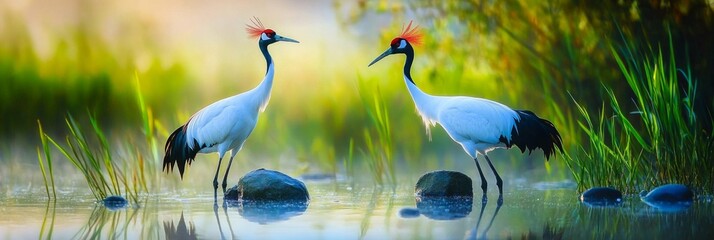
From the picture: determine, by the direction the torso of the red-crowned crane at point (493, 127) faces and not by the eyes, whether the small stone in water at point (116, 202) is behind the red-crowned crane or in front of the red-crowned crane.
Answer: in front

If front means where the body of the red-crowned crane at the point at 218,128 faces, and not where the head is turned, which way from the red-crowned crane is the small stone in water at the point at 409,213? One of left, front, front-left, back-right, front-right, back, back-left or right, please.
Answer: front-right

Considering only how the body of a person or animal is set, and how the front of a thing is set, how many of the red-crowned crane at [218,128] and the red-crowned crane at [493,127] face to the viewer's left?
1

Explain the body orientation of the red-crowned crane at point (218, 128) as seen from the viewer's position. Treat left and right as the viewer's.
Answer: facing to the right of the viewer

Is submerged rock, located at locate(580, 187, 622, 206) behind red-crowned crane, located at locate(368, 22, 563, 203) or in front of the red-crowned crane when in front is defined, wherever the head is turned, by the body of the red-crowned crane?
behind

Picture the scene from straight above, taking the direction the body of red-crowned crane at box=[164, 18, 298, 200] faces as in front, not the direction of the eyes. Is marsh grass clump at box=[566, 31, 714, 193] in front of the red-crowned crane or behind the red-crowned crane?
in front

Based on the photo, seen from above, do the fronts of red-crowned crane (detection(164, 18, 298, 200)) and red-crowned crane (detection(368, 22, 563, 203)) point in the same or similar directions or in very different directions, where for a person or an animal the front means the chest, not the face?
very different directions

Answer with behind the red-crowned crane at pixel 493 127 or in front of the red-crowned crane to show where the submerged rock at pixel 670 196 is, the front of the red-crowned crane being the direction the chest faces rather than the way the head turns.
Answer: behind

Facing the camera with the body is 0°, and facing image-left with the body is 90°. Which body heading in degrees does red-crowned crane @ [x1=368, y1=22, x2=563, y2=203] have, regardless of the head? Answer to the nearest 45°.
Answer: approximately 90°
